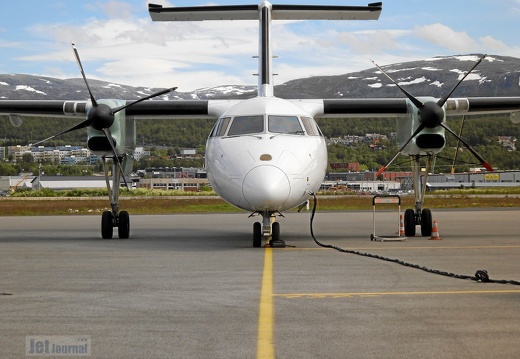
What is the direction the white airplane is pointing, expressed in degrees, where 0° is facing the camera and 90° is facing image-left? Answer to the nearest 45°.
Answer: approximately 0°
